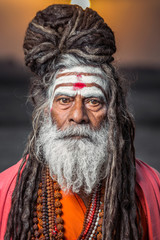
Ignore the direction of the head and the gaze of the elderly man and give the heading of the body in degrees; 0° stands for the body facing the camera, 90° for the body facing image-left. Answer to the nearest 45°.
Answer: approximately 0°
